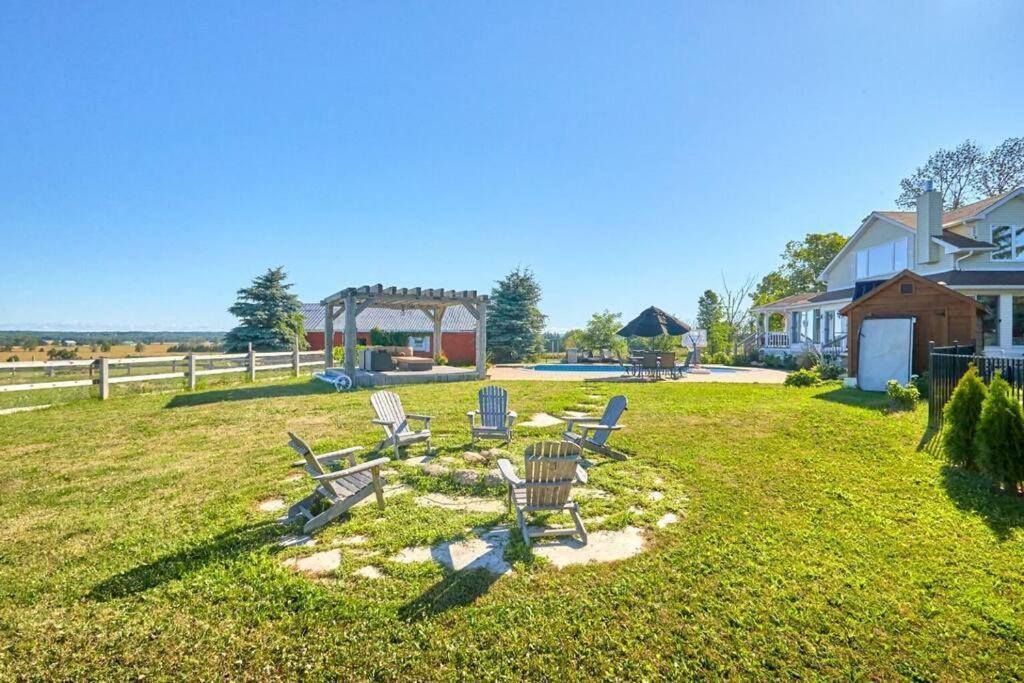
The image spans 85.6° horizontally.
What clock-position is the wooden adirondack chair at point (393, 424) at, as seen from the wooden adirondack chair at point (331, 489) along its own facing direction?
the wooden adirondack chair at point (393, 424) is roughly at 11 o'clock from the wooden adirondack chair at point (331, 489).

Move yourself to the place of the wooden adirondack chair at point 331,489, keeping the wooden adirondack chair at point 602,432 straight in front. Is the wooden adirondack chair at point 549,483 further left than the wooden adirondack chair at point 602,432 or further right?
right

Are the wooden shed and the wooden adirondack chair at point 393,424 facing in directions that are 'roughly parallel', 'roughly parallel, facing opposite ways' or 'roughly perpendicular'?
roughly perpendicular

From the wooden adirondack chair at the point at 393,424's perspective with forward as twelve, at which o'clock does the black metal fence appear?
The black metal fence is roughly at 11 o'clock from the wooden adirondack chair.

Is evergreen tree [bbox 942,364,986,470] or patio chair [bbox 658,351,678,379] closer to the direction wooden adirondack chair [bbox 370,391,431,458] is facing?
the evergreen tree

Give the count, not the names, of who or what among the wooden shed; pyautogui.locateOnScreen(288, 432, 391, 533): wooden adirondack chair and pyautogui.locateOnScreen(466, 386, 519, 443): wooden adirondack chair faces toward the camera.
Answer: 2

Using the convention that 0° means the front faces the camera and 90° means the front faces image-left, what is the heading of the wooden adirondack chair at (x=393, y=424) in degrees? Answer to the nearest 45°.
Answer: approximately 315°

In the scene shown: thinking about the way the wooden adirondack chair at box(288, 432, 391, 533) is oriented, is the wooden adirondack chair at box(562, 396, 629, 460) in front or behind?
in front

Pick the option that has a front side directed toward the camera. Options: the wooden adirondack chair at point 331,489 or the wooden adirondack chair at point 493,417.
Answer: the wooden adirondack chair at point 493,417

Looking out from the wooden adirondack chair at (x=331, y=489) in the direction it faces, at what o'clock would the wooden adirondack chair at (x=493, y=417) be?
the wooden adirondack chair at (x=493, y=417) is roughly at 12 o'clock from the wooden adirondack chair at (x=331, y=489).

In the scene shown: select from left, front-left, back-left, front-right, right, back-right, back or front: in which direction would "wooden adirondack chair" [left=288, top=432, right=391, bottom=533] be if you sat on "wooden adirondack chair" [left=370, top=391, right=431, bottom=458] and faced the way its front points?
front-right

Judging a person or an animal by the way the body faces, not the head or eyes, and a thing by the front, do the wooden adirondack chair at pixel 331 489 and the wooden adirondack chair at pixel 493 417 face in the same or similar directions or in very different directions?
very different directions

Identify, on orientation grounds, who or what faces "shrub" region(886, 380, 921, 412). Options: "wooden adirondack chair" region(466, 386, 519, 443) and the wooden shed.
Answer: the wooden shed

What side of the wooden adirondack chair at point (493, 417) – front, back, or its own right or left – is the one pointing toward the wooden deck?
back

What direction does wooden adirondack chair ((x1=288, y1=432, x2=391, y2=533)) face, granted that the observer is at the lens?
facing away from the viewer and to the right of the viewer

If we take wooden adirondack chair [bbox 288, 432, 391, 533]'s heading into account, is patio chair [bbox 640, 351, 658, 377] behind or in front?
in front

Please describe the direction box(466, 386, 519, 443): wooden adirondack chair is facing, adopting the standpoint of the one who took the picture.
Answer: facing the viewer

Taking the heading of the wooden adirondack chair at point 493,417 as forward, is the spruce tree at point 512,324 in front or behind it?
behind

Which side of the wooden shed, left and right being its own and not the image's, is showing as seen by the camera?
front
